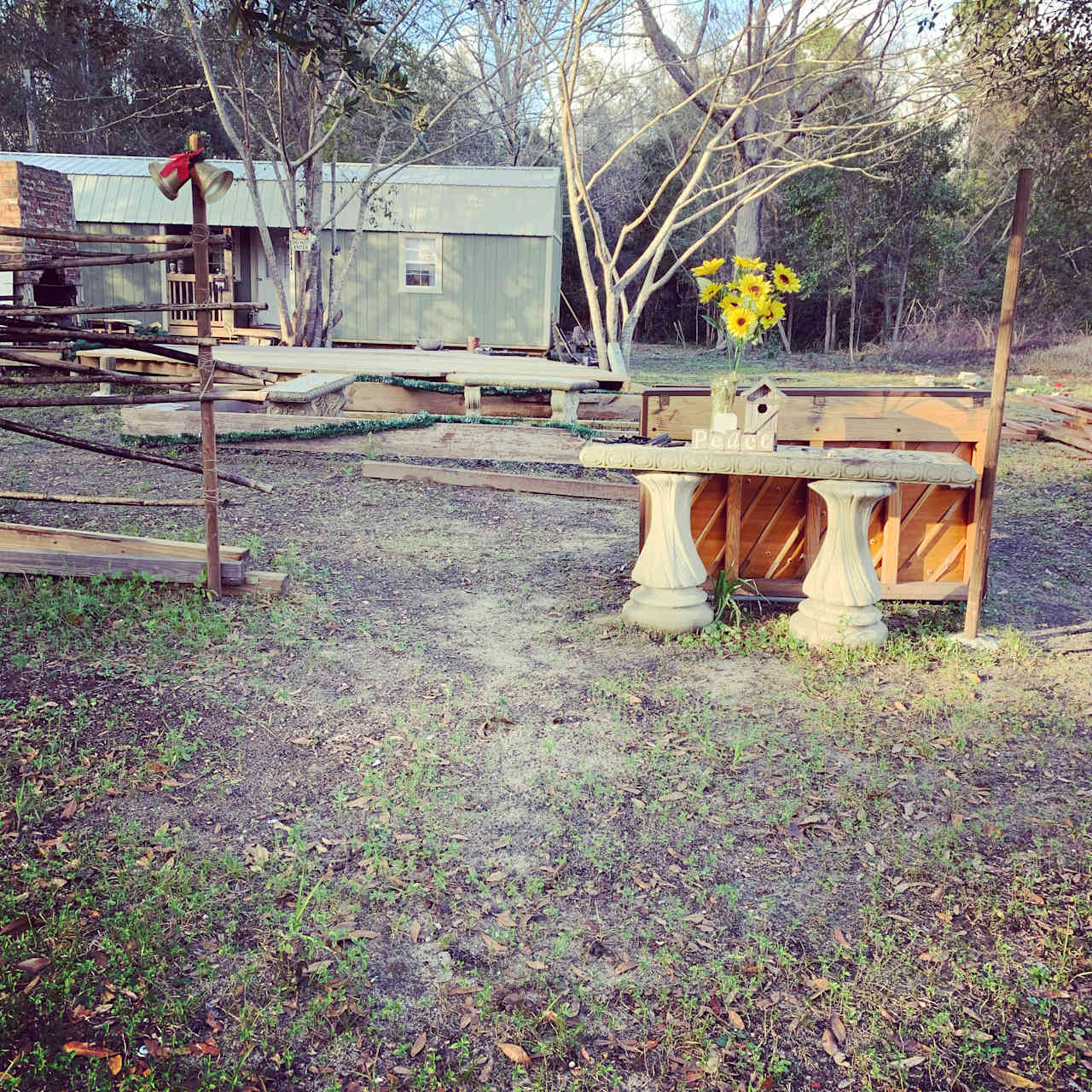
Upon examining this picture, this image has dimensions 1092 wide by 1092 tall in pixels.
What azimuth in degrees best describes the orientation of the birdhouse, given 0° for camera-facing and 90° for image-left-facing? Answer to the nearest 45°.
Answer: approximately 0°

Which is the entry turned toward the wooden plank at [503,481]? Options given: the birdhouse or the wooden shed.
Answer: the wooden shed

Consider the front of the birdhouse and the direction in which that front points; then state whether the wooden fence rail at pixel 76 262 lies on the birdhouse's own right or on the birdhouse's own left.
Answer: on the birdhouse's own right

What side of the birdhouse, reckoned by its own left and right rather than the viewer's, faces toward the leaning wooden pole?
left

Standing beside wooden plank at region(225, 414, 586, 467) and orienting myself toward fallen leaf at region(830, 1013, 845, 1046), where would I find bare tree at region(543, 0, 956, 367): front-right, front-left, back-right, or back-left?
back-left

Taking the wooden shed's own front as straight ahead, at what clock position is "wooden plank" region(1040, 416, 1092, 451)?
The wooden plank is roughly at 11 o'clock from the wooden shed.

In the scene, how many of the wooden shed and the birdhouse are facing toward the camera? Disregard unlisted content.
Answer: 2

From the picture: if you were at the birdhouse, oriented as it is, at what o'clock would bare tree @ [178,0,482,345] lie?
The bare tree is roughly at 5 o'clock from the birdhouse.

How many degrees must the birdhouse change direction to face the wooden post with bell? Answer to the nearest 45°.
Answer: approximately 90° to its right

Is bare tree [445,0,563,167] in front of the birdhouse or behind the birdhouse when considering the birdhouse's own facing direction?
behind

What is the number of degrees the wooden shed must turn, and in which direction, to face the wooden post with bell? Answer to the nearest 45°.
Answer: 0° — it already faces it
